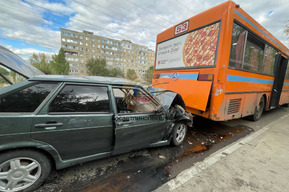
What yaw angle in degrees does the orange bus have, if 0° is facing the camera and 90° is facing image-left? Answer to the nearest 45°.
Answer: approximately 225°

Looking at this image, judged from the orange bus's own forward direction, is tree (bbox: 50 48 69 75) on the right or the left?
on its left

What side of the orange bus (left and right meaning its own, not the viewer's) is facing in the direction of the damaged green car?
back
